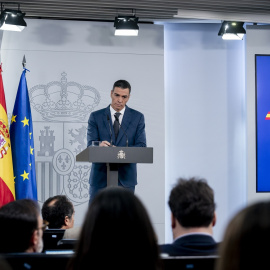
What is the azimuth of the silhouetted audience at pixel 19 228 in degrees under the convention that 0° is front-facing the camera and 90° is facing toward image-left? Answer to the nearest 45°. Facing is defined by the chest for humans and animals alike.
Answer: approximately 225°

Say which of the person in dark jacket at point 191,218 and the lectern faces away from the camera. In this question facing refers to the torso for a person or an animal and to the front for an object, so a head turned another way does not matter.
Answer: the person in dark jacket

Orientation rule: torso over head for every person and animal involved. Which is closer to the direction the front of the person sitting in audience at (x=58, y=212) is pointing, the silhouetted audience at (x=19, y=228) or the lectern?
the lectern

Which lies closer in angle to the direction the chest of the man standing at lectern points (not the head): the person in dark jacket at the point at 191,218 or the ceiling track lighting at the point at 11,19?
the person in dark jacket

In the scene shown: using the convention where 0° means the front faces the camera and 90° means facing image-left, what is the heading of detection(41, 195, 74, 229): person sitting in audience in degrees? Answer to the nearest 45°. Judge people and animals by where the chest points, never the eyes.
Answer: approximately 225°

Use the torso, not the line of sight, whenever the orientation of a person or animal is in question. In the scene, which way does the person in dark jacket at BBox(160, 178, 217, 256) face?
away from the camera
